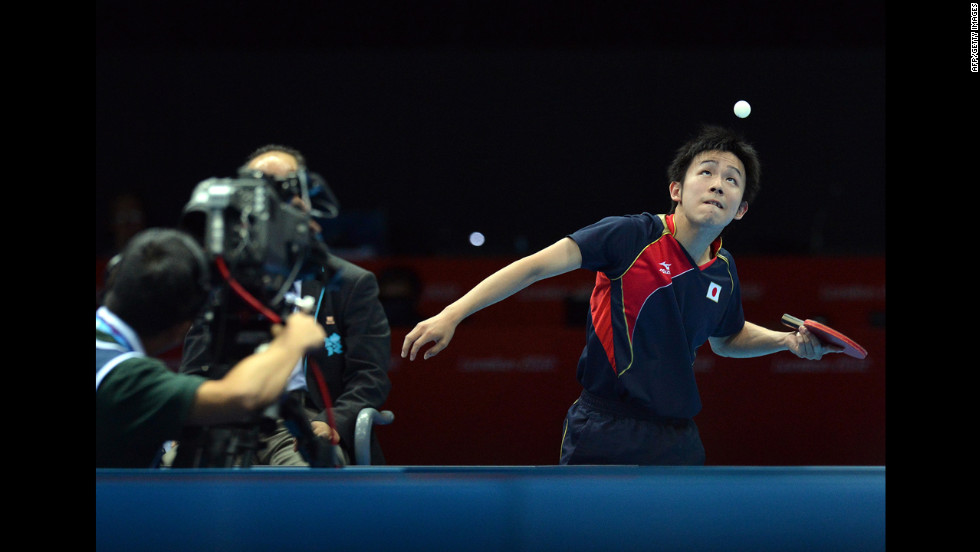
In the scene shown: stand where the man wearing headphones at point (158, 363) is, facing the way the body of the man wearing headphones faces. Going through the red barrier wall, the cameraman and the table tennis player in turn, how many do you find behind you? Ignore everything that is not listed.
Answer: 0

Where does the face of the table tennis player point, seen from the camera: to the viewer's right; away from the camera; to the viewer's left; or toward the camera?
toward the camera

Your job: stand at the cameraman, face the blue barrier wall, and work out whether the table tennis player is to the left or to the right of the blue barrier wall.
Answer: left

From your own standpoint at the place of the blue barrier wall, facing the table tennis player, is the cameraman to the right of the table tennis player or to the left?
left

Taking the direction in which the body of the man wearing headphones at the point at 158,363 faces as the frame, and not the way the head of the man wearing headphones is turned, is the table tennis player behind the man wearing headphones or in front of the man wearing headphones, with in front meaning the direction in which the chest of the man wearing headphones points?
in front

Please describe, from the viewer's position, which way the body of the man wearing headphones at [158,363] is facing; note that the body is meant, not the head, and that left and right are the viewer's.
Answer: facing away from the viewer and to the right of the viewer
